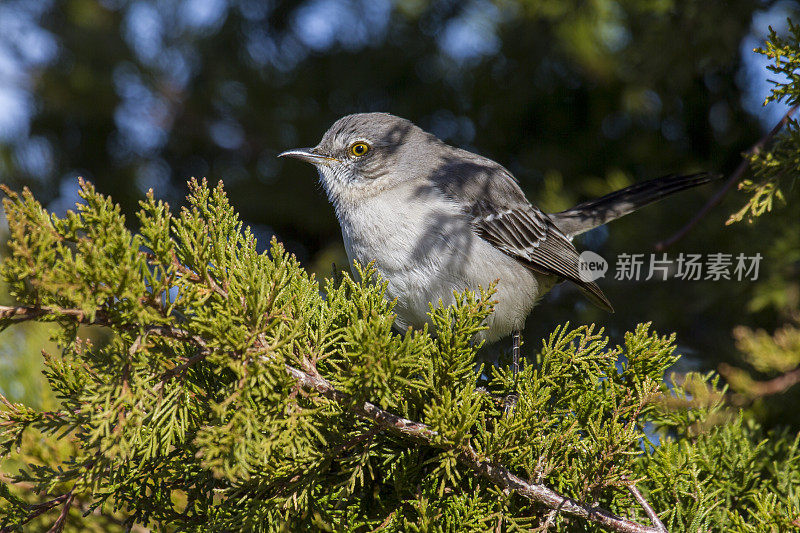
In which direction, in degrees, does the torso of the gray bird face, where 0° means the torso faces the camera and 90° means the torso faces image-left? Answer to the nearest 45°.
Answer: approximately 90°

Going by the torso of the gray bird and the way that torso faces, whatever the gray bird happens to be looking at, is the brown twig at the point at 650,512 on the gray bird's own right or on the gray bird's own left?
on the gray bird's own left
